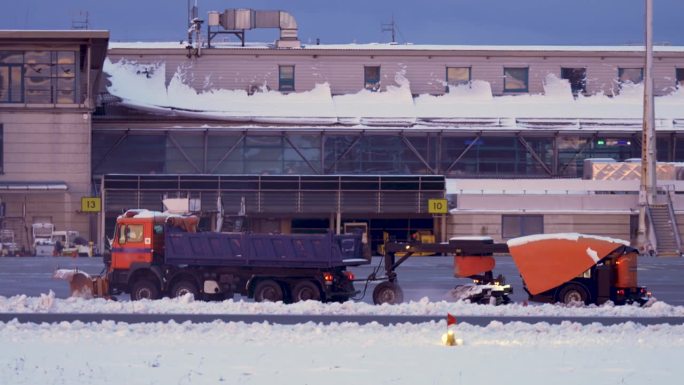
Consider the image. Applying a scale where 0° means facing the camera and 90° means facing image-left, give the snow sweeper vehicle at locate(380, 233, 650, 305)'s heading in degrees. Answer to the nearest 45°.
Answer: approximately 90°

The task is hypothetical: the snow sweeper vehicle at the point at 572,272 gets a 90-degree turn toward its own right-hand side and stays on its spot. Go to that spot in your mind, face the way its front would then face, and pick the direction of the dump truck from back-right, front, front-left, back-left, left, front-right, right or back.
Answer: left
